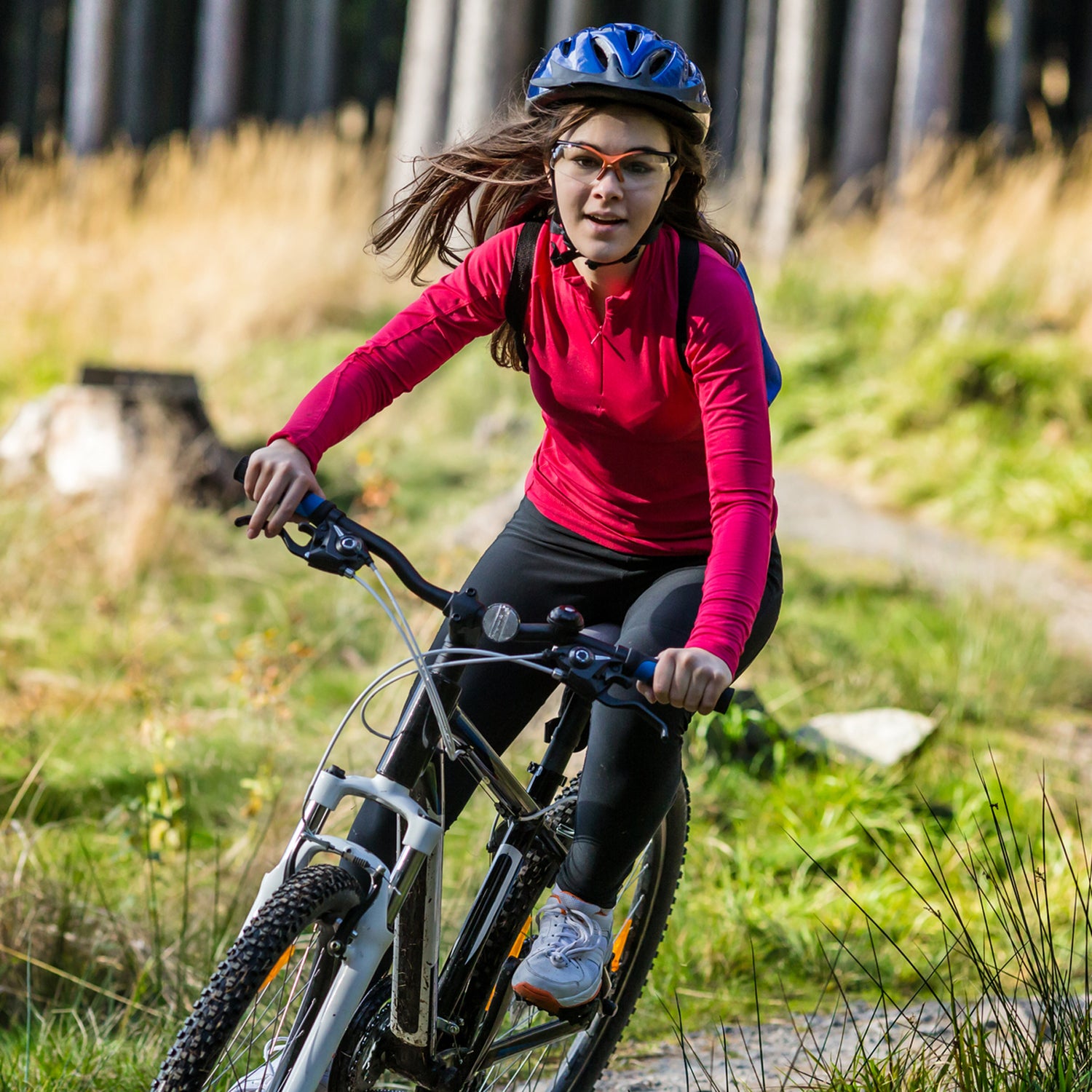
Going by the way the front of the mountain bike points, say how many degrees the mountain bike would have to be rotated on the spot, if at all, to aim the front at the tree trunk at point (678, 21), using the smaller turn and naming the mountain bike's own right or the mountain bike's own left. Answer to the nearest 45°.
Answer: approximately 135° to the mountain bike's own right

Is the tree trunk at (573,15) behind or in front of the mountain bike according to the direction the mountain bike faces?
behind

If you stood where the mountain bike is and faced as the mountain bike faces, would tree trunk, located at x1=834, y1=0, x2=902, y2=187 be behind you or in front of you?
behind

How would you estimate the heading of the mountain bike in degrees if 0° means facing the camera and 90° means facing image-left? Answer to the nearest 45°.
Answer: approximately 45°

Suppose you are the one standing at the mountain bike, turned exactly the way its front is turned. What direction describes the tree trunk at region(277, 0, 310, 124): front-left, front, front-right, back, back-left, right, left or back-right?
back-right

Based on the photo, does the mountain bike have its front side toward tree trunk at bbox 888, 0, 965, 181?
no

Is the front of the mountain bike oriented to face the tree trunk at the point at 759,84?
no

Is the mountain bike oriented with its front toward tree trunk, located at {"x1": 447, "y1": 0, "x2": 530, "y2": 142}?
no

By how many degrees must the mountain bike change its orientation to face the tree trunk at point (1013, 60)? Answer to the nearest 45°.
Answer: approximately 135° to its right

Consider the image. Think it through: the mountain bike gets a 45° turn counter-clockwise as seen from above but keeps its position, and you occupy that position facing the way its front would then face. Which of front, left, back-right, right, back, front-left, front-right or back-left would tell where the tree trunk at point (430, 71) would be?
back

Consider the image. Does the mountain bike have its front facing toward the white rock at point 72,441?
no

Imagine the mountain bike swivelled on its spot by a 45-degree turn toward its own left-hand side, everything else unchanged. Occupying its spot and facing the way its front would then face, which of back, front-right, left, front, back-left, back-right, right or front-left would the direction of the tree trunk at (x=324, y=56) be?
back

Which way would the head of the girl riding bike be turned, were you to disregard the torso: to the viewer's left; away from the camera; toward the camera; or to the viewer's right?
toward the camera
